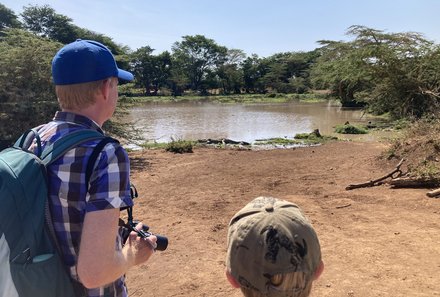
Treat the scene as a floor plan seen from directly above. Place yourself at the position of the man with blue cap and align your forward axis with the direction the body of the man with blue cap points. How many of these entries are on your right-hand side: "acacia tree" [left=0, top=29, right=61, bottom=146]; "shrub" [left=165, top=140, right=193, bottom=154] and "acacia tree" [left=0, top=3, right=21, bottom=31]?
0

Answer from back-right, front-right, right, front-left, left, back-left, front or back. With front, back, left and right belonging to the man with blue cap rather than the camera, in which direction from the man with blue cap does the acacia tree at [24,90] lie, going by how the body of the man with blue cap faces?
front-left

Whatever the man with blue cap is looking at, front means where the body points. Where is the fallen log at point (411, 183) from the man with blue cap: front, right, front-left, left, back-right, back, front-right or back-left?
front

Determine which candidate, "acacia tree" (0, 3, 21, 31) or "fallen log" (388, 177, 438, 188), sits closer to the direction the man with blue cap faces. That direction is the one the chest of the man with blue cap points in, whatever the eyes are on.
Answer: the fallen log

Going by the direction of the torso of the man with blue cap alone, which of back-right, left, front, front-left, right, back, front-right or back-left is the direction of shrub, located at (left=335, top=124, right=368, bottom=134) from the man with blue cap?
front

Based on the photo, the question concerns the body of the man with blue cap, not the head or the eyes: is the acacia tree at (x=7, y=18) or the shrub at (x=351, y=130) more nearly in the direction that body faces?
the shrub

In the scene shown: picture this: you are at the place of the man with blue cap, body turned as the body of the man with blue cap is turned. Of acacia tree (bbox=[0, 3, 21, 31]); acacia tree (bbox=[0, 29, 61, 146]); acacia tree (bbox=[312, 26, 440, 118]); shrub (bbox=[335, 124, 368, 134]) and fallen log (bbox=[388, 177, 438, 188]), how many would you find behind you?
0

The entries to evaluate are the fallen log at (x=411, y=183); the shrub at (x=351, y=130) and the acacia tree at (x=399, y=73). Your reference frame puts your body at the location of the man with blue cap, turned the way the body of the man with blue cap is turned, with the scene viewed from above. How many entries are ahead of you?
3

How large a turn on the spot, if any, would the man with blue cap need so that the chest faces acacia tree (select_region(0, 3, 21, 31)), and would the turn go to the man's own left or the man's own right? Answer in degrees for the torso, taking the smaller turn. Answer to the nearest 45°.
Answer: approximately 45° to the man's own left

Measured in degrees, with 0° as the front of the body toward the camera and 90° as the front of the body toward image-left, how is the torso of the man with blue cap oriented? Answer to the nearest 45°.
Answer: approximately 225°

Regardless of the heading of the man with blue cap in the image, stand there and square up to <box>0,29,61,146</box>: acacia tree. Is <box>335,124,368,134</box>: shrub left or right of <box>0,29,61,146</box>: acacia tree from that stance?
right

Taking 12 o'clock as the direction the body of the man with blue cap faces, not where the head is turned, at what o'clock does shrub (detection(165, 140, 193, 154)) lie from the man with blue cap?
The shrub is roughly at 11 o'clock from the man with blue cap.

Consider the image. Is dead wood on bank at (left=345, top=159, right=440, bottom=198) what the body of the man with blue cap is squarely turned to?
yes
